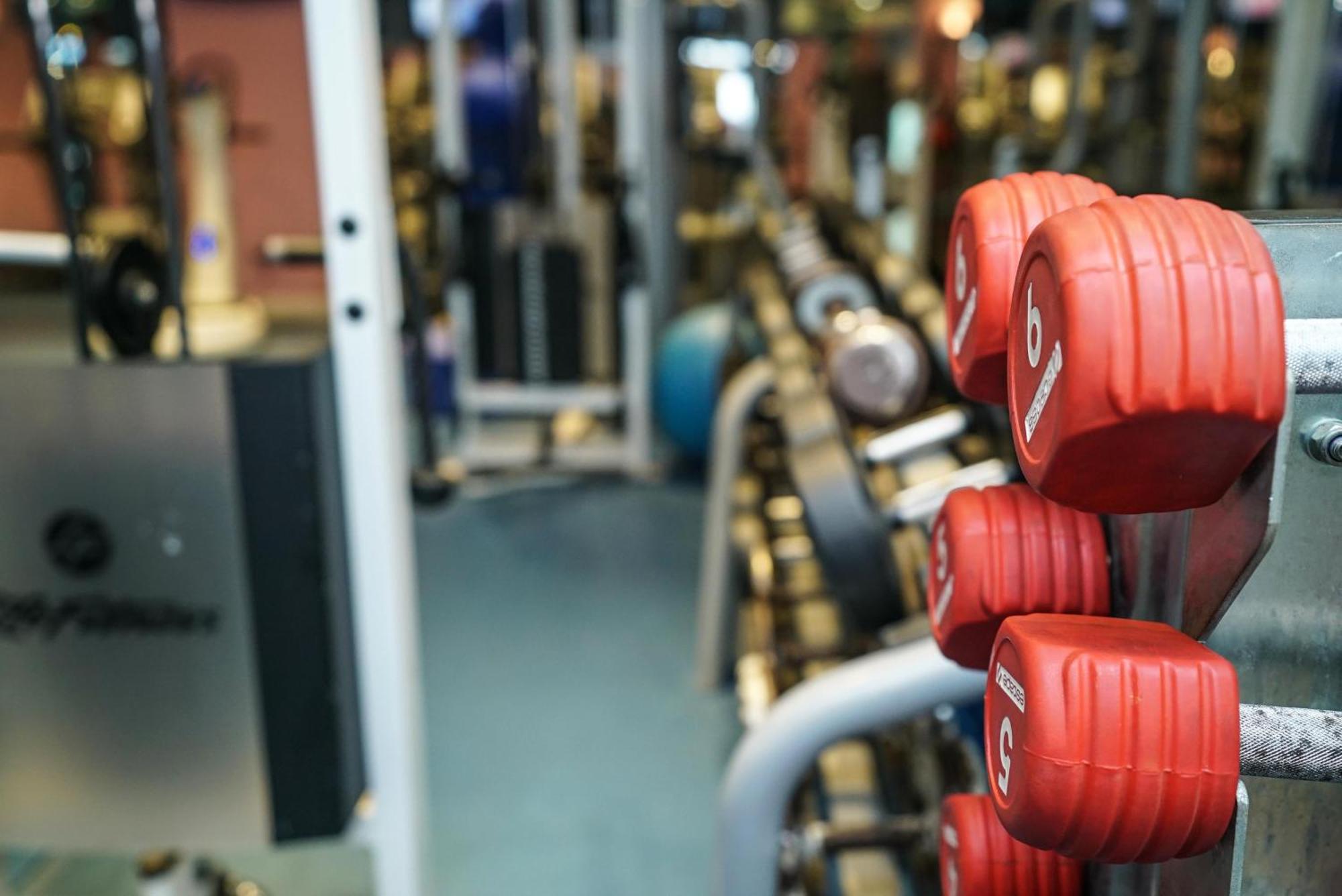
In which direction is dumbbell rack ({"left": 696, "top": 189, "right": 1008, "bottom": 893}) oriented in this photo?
to the viewer's left

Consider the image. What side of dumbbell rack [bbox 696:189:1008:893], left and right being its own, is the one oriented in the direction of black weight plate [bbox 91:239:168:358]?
front

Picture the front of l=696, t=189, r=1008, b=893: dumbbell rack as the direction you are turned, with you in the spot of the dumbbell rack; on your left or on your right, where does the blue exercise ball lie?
on your right

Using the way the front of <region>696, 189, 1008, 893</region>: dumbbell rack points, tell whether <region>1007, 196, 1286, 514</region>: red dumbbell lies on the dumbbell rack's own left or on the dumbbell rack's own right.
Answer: on the dumbbell rack's own left

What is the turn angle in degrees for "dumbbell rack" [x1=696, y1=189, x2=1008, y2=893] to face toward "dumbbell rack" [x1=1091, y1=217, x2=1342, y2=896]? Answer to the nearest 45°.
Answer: approximately 90° to its left

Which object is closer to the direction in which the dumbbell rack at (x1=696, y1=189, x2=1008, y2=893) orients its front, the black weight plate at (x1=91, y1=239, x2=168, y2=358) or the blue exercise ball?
the black weight plate

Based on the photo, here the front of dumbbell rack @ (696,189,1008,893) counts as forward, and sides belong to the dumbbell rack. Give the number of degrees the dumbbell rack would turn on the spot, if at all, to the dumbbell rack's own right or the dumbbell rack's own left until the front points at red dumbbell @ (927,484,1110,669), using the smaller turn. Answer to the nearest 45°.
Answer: approximately 90° to the dumbbell rack's own left
